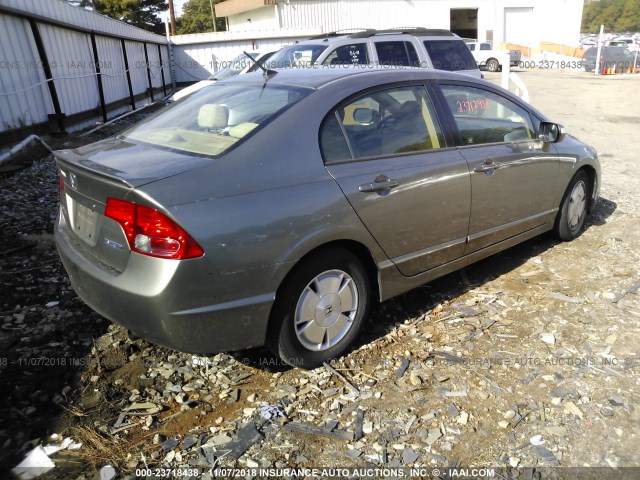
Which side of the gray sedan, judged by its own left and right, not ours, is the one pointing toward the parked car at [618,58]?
front

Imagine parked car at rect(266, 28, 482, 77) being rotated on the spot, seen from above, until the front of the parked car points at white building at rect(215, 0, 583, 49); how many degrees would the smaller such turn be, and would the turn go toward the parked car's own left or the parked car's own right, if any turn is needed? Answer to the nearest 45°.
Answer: approximately 135° to the parked car's own right

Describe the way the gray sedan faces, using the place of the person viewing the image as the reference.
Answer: facing away from the viewer and to the right of the viewer

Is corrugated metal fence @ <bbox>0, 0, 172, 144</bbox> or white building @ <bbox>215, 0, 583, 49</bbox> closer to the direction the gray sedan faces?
the white building

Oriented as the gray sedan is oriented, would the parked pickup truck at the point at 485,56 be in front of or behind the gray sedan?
in front

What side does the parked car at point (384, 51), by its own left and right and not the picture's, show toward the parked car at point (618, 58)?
back

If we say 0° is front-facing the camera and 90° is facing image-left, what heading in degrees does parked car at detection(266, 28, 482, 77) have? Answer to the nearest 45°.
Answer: approximately 45°

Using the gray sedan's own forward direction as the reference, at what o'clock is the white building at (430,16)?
The white building is roughly at 11 o'clock from the gray sedan.

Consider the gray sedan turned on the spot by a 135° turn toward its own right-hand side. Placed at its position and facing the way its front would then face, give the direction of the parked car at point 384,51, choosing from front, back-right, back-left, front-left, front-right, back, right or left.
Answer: back
